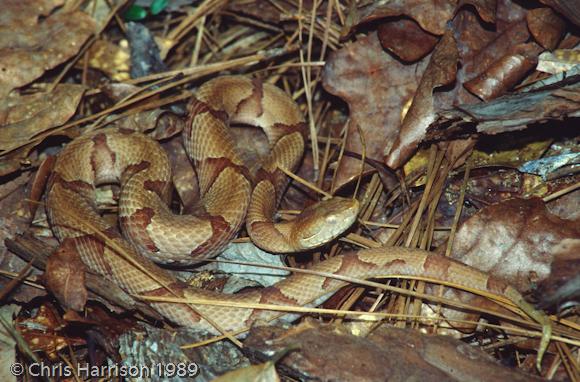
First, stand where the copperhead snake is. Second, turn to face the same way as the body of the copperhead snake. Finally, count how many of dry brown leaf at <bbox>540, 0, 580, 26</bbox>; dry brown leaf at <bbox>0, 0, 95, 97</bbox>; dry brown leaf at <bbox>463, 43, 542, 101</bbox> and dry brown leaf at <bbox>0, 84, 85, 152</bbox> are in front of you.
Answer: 2

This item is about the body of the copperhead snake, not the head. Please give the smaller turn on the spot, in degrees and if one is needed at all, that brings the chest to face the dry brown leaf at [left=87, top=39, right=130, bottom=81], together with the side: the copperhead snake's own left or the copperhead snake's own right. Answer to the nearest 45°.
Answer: approximately 135° to the copperhead snake's own left

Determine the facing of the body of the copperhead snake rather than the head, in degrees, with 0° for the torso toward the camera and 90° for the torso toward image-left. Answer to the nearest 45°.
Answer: approximately 270°

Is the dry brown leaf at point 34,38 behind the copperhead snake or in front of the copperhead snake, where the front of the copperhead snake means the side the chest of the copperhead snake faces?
behind

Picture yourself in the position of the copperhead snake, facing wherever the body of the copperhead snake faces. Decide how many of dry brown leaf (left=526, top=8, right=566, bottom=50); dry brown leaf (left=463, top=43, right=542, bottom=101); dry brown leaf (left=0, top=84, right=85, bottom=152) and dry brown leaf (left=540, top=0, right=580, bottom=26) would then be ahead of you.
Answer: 3

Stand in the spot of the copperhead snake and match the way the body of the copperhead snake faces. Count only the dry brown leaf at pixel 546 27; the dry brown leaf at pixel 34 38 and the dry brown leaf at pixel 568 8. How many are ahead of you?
2

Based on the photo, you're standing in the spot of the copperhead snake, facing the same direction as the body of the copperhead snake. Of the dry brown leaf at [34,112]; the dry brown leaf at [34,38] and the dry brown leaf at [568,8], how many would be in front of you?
1

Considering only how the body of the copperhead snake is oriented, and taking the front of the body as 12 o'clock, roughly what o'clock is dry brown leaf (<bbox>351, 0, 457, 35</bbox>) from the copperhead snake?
The dry brown leaf is roughly at 11 o'clock from the copperhead snake.

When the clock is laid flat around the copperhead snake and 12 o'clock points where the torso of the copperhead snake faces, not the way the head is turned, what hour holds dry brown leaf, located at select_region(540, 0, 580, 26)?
The dry brown leaf is roughly at 12 o'clock from the copperhead snake.

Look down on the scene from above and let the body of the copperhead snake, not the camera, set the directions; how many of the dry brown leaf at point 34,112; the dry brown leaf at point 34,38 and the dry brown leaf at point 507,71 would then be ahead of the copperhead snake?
1
